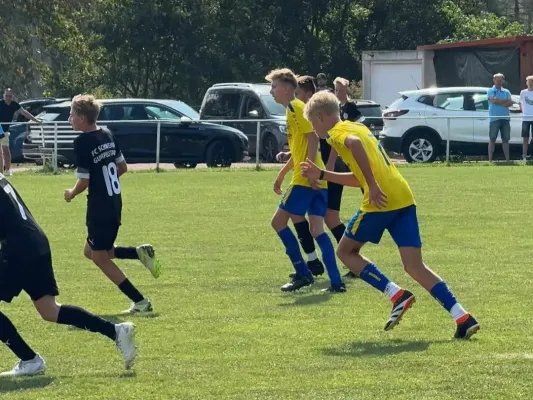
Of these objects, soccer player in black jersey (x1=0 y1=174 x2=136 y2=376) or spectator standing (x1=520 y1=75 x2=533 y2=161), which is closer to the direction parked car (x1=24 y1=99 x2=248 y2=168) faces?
the spectator standing

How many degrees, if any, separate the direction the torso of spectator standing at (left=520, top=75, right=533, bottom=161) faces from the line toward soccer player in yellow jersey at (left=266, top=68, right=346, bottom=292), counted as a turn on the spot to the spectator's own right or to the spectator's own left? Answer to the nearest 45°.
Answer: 0° — they already face them

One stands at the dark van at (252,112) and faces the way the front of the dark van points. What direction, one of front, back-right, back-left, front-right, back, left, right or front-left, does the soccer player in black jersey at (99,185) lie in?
front-right

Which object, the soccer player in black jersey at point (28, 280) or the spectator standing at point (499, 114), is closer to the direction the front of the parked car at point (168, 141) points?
the spectator standing

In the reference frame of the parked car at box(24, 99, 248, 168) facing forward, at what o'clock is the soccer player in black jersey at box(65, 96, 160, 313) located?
The soccer player in black jersey is roughly at 3 o'clock from the parked car.

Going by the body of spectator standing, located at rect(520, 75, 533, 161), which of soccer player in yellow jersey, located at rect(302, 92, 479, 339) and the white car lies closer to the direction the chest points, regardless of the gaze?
the soccer player in yellow jersey

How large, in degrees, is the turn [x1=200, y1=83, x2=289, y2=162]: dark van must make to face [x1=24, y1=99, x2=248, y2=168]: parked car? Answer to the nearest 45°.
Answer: approximately 90° to its right

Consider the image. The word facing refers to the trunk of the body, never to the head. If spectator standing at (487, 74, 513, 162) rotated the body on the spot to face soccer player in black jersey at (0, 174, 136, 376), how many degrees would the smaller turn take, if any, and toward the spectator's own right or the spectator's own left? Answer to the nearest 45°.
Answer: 0° — they already face them

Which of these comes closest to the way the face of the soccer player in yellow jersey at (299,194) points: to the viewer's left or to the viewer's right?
to the viewer's left

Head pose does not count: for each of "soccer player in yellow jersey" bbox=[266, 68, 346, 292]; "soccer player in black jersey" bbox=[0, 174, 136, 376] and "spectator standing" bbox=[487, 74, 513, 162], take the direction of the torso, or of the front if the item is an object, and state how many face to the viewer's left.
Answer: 2
